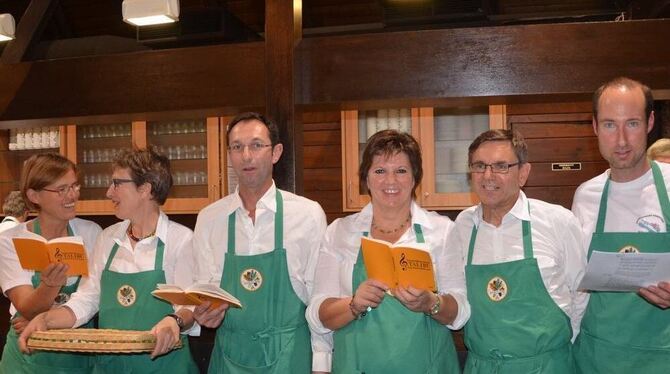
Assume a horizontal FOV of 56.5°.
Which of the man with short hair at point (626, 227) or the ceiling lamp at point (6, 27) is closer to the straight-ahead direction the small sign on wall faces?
the man with short hair

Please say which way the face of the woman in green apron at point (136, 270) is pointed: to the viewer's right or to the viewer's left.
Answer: to the viewer's left

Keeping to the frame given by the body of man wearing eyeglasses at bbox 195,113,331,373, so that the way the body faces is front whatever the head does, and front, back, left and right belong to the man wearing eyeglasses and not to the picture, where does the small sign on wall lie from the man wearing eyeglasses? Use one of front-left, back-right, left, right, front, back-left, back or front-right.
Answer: back-left

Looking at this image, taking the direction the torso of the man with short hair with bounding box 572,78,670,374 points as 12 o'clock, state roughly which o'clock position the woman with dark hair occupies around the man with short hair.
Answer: The woman with dark hair is roughly at 2 o'clock from the man with short hair.

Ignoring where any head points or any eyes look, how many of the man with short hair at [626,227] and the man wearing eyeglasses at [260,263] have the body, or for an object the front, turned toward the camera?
2

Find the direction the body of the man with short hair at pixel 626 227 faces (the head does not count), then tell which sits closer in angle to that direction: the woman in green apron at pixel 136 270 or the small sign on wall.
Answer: the woman in green apron

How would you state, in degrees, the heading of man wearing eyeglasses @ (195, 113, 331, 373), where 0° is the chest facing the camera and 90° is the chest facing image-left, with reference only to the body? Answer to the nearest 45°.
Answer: approximately 0°

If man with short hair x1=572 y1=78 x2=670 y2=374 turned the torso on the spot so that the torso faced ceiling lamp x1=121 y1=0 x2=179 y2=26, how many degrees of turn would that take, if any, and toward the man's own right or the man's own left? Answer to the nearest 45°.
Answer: approximately 90° to the man's own right

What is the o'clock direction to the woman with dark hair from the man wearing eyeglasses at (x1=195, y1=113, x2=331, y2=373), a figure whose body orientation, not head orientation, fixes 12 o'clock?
The woman with dark hair is roughly at 10 o'clock from the man wearing eyeglasses.
